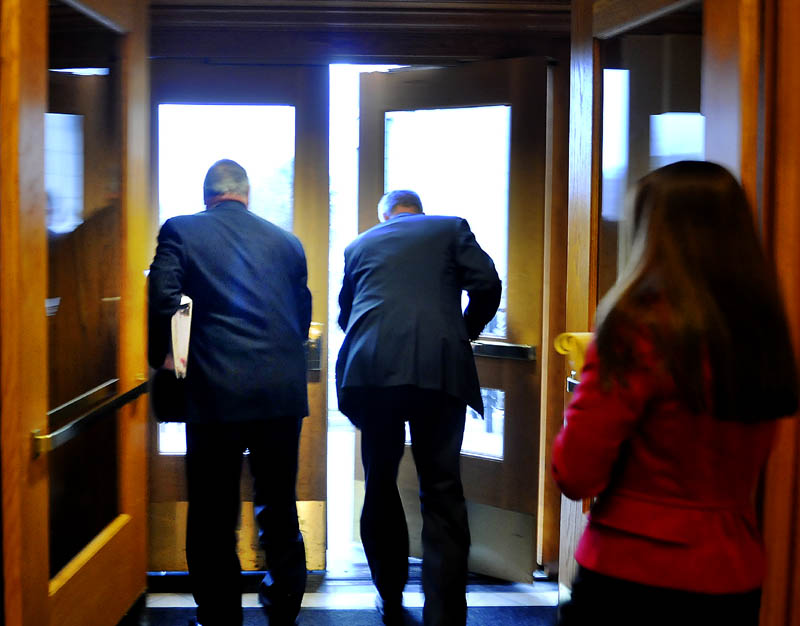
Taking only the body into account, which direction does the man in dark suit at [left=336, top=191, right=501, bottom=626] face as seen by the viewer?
away from the camera

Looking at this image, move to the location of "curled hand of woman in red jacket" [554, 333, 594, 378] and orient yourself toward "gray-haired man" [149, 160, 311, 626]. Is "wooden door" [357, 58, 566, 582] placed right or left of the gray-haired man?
right

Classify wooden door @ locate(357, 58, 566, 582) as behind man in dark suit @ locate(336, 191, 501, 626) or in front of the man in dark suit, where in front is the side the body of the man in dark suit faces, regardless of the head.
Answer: in front

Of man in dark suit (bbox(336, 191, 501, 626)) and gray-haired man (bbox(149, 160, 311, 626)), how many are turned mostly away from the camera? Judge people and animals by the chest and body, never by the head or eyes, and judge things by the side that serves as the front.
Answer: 2

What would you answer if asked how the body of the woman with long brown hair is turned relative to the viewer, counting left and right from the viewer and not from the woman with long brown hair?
facing away from the viewer and to the left of the viewer

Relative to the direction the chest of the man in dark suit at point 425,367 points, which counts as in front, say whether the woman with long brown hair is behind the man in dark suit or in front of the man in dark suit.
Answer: behind

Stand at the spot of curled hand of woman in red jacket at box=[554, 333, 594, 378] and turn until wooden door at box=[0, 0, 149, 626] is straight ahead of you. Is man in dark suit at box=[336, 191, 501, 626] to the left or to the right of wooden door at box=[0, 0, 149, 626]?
right

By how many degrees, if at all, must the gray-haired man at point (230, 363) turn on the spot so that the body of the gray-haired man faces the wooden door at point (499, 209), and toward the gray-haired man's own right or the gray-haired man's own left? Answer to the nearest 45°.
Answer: approximately 45° to the gray-haired man's own right

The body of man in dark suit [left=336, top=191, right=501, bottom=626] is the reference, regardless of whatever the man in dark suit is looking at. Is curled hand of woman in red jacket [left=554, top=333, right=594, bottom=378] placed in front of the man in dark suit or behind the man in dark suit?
behind

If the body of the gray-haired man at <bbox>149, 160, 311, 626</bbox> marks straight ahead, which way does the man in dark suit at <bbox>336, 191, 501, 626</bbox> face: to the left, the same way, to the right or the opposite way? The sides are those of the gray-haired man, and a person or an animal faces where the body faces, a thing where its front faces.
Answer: the same way

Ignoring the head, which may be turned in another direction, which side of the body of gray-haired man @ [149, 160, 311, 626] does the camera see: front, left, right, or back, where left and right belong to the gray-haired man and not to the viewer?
back

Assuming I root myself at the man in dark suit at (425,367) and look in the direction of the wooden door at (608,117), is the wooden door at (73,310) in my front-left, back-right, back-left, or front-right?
back-right

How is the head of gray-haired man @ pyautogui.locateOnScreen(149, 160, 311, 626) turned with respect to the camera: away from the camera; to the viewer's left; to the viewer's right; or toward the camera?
away from the camera
